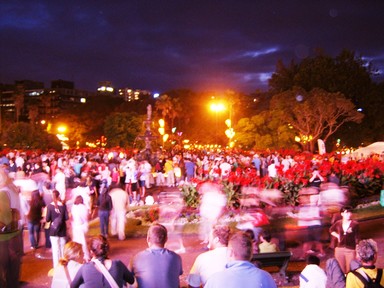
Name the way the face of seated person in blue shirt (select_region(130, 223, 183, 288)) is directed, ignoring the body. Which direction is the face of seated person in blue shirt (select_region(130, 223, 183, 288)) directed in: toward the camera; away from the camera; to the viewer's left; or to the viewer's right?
away from the camera

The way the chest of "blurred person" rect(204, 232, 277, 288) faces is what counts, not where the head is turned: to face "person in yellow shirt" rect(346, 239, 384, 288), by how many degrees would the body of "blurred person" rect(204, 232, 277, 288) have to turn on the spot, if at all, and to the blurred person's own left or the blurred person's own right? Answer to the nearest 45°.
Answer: approximately 45° to the blurred person's own right

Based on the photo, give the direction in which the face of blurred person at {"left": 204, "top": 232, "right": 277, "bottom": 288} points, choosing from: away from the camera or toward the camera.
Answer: away from the camera

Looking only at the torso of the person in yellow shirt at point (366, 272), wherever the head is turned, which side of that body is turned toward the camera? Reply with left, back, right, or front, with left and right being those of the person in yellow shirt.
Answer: back

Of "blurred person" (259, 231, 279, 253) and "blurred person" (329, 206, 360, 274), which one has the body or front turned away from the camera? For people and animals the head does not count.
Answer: "blurred person" (259, 231, 279, 253)

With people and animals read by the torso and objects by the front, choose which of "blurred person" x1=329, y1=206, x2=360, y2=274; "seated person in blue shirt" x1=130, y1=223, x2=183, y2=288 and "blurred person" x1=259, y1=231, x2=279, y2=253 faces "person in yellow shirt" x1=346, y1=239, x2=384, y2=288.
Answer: "blurred person" x1=329, y1=206, x2=360, y2=274

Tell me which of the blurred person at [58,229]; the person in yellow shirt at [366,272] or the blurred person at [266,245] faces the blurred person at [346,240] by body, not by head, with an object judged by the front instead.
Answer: the person in yellow shirt at [366,272]

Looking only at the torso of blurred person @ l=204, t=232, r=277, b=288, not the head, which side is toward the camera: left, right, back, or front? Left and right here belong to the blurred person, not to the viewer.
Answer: back

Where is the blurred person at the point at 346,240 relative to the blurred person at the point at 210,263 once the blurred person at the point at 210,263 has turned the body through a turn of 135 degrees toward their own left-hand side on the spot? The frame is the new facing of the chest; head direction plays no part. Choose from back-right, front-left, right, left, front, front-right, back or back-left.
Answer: back-left

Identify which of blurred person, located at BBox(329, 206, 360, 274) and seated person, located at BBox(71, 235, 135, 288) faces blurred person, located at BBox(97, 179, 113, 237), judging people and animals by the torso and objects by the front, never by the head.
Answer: seated person, located at BBox(71, 235, 135, 288)

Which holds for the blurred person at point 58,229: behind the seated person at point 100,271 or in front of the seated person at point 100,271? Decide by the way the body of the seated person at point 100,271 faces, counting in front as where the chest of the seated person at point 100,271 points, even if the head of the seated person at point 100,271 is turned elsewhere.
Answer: in front

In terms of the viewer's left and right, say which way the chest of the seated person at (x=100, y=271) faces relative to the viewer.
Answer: facing away from the viewer

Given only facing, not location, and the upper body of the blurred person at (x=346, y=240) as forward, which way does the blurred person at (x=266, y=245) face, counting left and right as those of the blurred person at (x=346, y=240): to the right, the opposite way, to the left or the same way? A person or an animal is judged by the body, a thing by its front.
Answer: the opposite way

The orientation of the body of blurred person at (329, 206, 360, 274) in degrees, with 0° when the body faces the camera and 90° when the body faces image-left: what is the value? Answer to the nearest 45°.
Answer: approximately 0°

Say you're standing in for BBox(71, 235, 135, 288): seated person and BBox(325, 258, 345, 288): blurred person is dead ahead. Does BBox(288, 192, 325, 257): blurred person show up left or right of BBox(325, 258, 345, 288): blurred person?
left

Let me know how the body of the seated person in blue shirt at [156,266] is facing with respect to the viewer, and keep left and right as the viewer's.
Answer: facing away from the viewer
